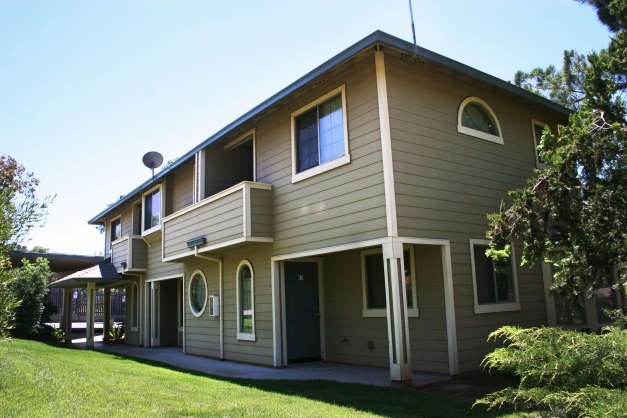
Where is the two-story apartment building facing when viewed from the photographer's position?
facing the viewer and to the left of the viewer

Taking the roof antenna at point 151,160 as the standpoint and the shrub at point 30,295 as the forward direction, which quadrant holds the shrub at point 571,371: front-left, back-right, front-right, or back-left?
back-left

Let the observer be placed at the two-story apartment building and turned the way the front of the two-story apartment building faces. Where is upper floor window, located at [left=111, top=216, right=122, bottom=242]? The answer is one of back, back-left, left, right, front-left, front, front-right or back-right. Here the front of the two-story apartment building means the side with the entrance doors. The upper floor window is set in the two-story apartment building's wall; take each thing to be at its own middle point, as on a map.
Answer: right

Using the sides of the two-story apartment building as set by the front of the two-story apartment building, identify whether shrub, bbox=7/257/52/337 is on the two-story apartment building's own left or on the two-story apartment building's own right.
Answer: on the two-story apartment building's own right

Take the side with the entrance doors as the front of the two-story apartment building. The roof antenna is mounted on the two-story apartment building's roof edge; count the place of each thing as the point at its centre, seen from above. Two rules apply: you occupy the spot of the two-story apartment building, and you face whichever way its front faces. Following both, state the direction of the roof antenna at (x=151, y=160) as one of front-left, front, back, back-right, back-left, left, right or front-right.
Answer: right

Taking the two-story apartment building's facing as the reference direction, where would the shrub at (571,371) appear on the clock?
The shrub is roughly at 10 o'clock from the two-story apartment building.

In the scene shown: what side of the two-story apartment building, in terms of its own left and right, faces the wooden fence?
right
